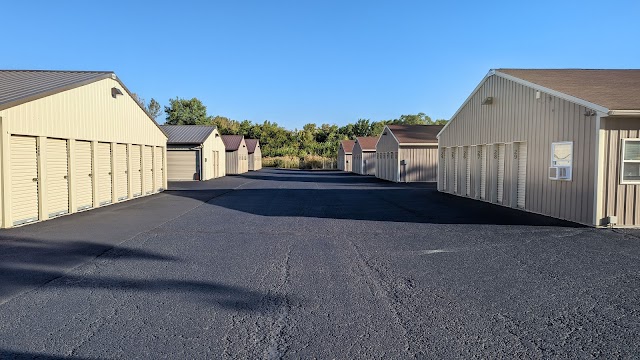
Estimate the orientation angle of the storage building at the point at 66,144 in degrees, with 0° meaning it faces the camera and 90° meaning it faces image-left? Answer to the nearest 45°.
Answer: approximately 315°

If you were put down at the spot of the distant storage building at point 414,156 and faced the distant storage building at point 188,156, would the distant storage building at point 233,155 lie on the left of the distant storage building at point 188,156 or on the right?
right

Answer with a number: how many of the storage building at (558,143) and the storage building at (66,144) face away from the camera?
0

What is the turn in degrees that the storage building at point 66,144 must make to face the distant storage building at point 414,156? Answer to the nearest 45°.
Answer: approximately 90° to its left

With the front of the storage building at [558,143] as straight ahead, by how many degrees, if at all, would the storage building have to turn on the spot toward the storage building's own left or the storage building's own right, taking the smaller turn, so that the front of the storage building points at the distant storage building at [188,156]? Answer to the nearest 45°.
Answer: approximately 90° to the storage building's own right

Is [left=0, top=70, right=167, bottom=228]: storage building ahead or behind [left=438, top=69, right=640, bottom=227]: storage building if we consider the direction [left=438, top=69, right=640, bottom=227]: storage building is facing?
ahead

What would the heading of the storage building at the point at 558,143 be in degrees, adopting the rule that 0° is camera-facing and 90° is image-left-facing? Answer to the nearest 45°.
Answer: approximately 45°

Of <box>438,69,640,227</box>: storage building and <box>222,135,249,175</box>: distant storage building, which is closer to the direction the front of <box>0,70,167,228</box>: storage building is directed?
the storage building

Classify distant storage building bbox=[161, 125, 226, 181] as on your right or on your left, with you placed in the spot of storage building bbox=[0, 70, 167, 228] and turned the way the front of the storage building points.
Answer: on your left

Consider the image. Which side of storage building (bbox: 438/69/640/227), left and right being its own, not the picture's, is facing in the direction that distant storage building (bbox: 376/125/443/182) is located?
right

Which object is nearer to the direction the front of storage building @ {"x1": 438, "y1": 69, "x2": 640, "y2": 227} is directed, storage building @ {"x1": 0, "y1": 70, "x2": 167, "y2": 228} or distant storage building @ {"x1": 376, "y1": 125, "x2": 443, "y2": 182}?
the storage building

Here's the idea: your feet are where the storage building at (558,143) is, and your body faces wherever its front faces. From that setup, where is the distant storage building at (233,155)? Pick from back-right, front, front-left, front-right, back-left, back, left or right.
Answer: right
